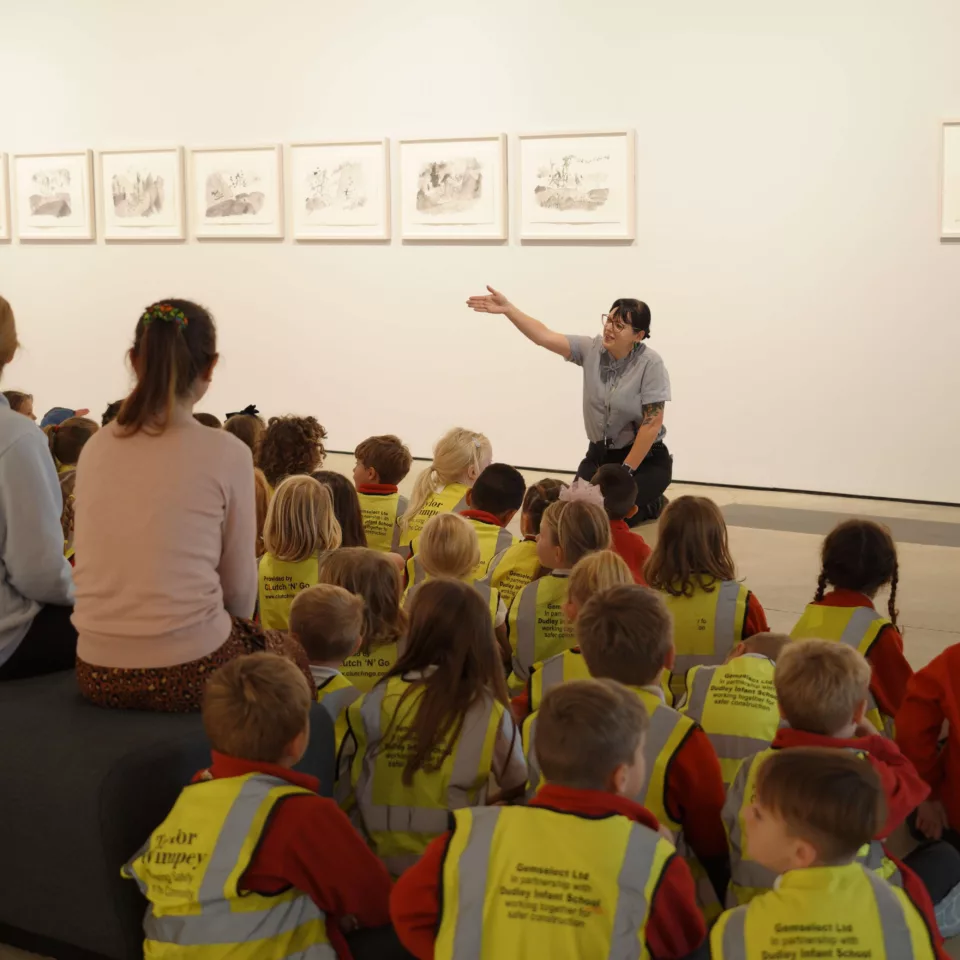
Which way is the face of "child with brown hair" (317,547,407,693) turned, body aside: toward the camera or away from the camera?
away from the camera

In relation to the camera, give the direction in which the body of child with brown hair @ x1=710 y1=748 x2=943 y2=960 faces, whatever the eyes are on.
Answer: away from the camera

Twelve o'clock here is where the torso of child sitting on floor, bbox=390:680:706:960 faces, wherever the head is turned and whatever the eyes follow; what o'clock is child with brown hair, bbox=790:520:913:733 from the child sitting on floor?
The child with brown hair is roughly at 1 o'clock from the child sitting on floor.

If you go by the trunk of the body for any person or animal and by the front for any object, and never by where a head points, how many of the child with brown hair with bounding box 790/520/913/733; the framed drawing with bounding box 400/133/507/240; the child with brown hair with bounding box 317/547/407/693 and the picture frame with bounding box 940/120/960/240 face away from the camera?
2

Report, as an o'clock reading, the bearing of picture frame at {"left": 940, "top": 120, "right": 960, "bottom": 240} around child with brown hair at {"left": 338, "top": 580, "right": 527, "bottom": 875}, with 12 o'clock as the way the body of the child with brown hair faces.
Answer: The picture frame is roughly at 1 o'clock from the child with brown hair.

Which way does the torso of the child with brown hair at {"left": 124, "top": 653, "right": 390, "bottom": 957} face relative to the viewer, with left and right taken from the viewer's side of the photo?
facing away from the viewer and to the right of the viewer

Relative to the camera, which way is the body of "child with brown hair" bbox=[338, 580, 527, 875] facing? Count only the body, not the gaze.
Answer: away from the camera

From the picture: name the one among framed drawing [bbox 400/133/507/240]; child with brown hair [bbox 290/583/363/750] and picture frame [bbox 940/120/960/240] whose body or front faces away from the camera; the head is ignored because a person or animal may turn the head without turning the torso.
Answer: the child with brown hair

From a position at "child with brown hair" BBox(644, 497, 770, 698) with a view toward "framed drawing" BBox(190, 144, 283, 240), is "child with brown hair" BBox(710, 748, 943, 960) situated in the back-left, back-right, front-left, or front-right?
back-left

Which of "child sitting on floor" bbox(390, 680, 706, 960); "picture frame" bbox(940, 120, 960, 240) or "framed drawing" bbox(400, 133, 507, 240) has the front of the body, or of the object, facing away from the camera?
the child sitting on floor

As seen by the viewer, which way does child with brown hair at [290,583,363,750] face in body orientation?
away from the camera

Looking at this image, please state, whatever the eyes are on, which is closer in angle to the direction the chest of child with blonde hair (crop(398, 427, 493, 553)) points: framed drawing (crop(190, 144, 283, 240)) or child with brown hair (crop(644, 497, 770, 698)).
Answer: the framed drawing

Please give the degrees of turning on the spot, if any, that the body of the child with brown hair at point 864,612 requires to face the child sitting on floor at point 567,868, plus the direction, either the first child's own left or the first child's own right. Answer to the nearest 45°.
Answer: approximately 180°

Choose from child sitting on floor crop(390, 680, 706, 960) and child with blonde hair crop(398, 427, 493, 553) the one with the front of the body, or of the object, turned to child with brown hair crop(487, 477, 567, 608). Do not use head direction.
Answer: the child sitting on floor

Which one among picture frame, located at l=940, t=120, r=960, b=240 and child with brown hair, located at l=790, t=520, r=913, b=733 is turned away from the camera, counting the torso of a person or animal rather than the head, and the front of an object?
the child with brown hair

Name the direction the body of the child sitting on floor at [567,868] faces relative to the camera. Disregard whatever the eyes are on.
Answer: away from the camera

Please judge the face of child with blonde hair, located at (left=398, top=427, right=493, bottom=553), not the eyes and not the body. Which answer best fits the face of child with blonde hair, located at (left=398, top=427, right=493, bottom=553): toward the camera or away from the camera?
away from the camera

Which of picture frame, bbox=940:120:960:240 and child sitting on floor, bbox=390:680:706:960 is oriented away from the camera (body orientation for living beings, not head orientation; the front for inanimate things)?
the child sitting on floor

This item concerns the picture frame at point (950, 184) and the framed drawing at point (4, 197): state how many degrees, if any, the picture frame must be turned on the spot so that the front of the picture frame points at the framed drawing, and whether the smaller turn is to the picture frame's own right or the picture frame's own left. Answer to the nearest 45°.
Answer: approximately 90° to the picture frame's own right
